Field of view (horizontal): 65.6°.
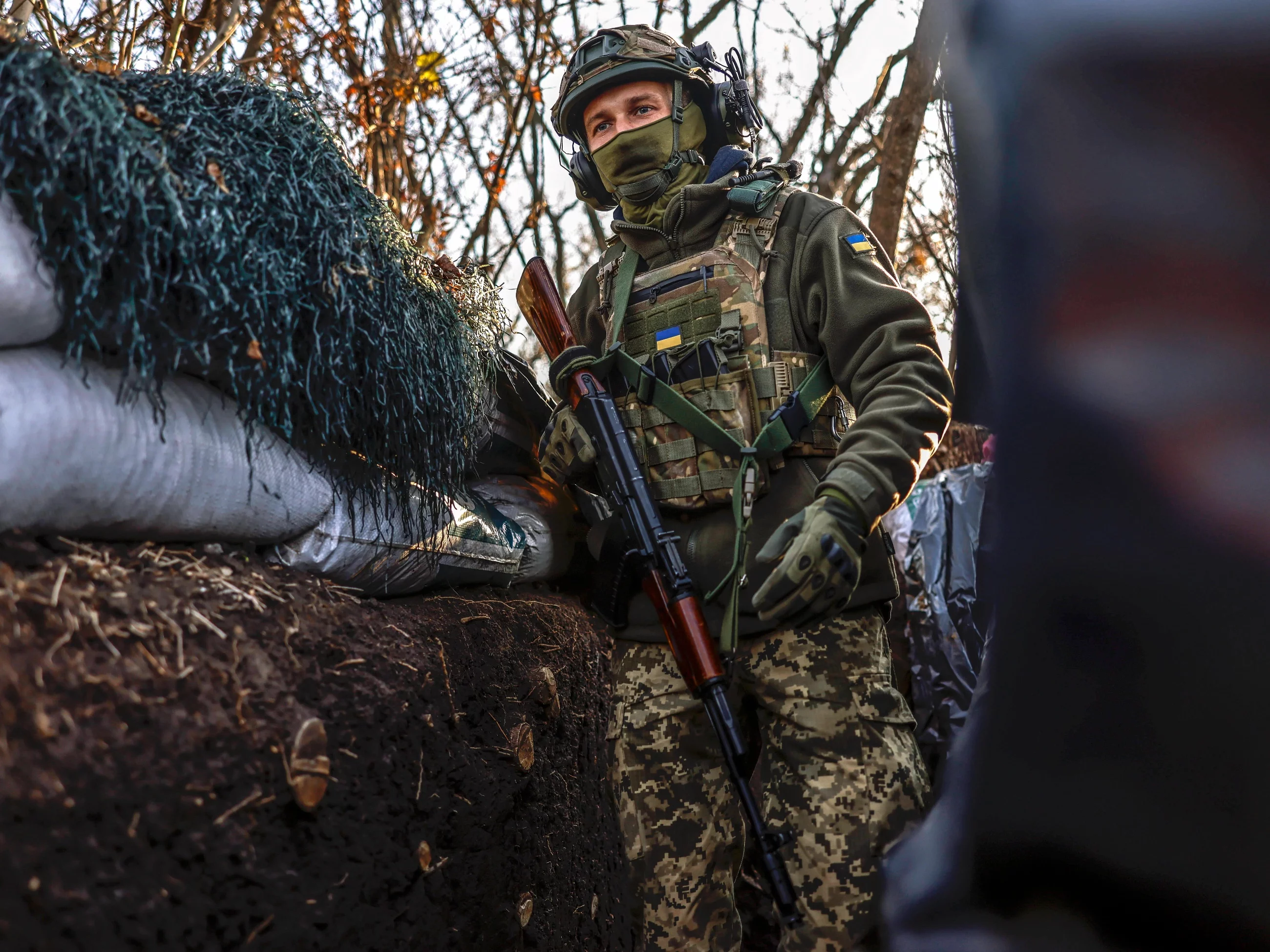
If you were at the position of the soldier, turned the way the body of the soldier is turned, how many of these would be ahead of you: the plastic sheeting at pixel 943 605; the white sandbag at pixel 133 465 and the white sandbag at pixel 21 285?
2

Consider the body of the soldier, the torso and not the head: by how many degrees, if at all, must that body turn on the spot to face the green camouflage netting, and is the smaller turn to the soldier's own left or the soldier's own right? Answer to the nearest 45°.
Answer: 0° — they already face it

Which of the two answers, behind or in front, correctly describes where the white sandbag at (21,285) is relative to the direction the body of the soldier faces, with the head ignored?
in front

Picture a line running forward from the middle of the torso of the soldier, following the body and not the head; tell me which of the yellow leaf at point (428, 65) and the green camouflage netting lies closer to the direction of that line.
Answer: the green camouflage netting

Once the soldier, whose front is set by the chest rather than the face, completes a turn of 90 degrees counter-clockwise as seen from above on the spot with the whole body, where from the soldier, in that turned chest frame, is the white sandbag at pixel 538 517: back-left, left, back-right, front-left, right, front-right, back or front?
back

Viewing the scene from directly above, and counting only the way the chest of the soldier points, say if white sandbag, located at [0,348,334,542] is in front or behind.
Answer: in front

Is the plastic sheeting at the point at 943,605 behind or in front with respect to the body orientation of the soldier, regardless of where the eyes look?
behind

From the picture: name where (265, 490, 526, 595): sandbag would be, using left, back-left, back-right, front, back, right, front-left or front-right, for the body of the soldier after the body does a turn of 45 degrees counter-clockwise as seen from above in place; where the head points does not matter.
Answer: right

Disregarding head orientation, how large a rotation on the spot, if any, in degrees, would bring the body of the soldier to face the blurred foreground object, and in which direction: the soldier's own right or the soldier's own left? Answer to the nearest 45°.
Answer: approximately 45° to the soldier's own left

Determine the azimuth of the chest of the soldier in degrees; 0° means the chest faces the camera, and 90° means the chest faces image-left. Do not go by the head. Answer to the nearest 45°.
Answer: approximately 45°
